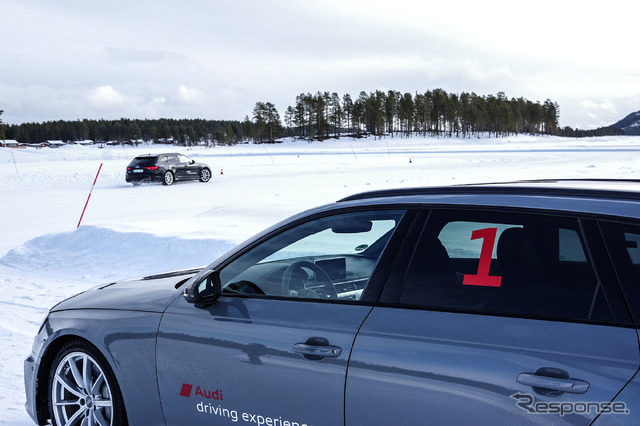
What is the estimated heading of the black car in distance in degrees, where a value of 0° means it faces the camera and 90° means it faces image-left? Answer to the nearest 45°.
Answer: approximately 225°

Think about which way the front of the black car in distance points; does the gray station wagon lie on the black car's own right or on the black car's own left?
on the black car's own right
